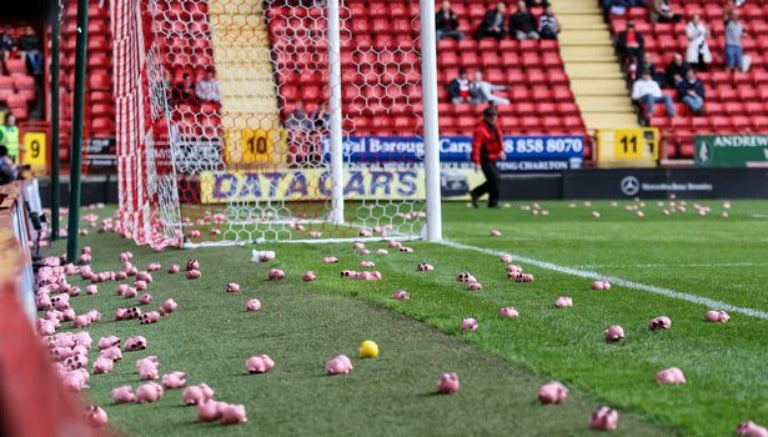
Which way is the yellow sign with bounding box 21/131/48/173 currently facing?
toward the camera

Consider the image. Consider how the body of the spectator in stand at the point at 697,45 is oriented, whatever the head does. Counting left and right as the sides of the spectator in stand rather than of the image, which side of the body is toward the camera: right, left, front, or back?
front

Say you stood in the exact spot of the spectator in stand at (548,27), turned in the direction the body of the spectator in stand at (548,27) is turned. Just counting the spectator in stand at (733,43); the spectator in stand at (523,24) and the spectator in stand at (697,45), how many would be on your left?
2

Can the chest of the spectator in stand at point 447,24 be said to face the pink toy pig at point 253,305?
yes

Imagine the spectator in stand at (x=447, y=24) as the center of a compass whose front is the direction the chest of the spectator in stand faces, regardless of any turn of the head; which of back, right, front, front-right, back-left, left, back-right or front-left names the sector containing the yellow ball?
front

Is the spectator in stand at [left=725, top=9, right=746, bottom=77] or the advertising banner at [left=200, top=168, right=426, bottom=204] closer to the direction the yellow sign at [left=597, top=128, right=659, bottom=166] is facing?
the advertising banner

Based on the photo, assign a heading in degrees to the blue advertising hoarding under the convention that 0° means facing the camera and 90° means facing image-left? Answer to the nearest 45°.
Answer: approximately 0°

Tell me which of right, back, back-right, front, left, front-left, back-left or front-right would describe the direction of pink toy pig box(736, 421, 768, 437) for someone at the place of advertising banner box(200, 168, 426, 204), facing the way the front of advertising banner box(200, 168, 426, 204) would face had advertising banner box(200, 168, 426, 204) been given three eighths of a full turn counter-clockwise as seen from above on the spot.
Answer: back-right

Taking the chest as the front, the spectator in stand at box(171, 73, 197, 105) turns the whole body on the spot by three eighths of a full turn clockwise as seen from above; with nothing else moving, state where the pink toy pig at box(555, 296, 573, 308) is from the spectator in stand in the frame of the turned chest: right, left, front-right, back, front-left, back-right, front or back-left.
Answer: back-left

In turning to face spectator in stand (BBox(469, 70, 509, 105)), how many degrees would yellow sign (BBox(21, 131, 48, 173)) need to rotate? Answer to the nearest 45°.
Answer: approximately 90° to its left

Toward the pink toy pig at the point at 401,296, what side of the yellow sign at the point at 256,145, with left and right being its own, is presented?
front

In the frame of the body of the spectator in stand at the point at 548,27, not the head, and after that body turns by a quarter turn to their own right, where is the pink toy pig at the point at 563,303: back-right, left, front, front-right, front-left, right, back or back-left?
left

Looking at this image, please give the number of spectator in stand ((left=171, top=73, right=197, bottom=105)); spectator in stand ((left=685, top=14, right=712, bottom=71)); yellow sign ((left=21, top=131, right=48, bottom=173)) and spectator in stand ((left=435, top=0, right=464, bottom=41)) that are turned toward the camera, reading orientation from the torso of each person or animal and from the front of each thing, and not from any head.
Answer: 4

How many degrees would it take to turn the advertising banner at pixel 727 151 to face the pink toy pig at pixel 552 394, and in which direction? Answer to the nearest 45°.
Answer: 0° — it already faces it

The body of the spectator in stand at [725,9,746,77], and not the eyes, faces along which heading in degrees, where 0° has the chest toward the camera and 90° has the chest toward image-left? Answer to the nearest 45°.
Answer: approximately 0°

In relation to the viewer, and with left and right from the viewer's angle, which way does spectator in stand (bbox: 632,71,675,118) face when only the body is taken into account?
facing the viewer and to the right of the viewer

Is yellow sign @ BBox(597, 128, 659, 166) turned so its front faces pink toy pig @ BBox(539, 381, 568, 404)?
yes

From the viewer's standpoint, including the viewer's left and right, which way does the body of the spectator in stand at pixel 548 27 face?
facing the viewer

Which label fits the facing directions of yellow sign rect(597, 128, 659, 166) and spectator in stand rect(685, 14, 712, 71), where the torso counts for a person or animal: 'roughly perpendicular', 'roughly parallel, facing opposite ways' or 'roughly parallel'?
roughly parallel
